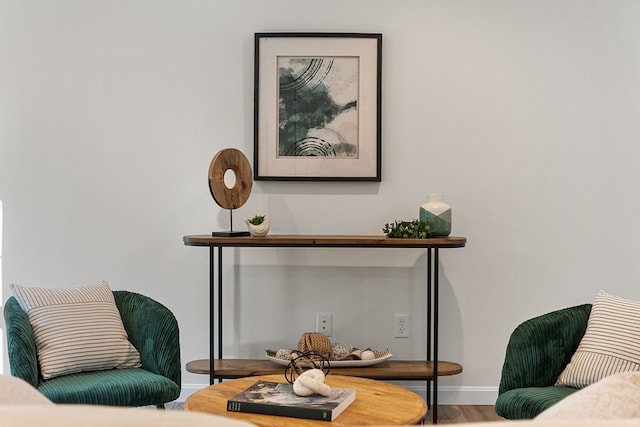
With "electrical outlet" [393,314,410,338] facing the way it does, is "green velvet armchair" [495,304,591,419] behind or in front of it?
in front

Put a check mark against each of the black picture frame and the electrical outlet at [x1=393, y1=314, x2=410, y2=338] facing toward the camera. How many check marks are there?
2

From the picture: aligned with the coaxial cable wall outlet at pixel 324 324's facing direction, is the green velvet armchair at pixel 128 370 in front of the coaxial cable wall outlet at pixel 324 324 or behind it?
in front

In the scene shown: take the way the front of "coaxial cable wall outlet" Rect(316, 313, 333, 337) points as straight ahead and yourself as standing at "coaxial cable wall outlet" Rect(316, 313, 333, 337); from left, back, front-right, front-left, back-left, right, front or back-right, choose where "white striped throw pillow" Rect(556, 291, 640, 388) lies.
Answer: front-left

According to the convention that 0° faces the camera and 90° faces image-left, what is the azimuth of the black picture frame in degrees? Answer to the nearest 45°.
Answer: approximately 0°

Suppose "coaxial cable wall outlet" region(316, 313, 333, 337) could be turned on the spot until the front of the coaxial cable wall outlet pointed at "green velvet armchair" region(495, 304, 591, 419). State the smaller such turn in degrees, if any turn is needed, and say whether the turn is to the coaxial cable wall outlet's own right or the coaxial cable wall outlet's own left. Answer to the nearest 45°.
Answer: approximately 45° to the coaxial cable wall outlet's own left

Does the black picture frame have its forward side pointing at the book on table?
yes

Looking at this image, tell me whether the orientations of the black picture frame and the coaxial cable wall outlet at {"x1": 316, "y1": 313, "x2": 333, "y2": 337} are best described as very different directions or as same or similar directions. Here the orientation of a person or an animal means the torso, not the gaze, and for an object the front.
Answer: same or similar directions

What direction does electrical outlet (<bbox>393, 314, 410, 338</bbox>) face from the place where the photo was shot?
facing the viewer

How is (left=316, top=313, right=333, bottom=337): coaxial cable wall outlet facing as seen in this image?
toward the camera

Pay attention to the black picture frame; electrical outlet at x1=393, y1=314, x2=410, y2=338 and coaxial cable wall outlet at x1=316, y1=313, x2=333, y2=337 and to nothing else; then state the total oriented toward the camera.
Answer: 3

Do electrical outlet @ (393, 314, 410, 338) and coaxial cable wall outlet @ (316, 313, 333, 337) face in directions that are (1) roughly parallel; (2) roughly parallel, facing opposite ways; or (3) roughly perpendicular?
roughly parallel

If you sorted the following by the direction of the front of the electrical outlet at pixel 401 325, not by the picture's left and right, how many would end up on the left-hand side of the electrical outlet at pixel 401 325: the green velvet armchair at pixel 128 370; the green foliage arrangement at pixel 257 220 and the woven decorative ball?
0

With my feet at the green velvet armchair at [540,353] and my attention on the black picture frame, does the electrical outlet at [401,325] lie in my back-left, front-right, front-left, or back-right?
front-right

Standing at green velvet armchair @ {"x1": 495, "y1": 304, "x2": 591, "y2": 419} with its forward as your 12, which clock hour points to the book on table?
The book on table is roughly at 12 o'clock from the green velvet armchair.

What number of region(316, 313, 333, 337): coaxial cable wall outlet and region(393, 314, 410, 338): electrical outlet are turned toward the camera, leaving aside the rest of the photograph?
2
